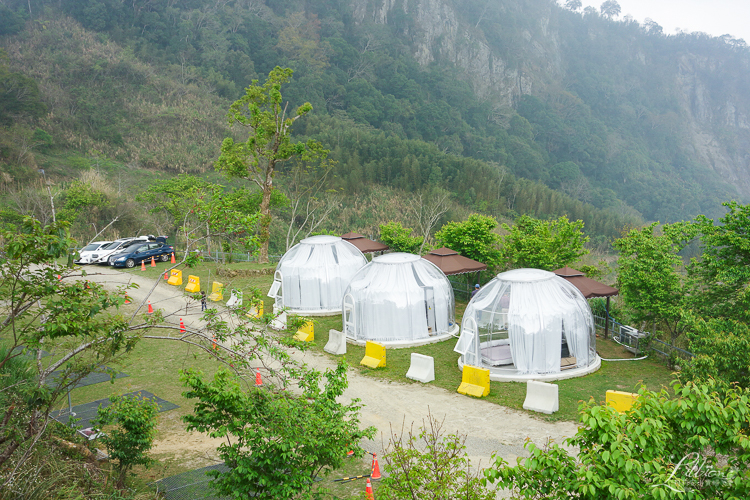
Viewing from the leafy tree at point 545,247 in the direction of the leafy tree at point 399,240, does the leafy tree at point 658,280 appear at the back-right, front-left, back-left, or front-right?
back-left

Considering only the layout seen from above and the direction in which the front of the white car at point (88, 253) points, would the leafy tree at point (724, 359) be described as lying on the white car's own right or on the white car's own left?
on the white car's own left

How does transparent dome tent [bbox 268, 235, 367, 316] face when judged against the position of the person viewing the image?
facing to the left of the viewer

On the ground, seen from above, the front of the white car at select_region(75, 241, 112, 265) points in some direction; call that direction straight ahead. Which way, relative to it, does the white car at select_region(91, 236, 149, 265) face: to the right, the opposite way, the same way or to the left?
the same way

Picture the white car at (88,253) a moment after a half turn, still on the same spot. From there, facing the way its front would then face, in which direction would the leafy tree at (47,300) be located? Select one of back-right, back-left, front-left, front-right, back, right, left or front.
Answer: back-right

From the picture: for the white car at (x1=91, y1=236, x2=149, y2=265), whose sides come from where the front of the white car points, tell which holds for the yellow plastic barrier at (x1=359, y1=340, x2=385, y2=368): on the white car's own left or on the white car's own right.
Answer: on the white car's own left

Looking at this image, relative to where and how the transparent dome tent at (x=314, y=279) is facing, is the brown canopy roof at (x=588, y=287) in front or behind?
behind

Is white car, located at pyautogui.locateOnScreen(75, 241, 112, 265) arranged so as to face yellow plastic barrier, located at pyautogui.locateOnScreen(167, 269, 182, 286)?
no

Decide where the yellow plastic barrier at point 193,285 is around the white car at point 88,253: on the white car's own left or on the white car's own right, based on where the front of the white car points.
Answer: on the white car's own left

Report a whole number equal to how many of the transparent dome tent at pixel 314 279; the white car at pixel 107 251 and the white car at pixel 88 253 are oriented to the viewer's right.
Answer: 0

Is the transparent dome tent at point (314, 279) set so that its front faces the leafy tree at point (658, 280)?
no

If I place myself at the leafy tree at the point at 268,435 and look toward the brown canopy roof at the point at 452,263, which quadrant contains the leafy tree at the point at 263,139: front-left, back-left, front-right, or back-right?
front-left

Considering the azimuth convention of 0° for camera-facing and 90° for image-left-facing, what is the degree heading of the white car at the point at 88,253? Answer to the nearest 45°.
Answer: approximately 45°

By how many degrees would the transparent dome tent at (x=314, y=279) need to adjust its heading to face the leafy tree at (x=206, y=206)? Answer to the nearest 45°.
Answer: approximately 45° to its right

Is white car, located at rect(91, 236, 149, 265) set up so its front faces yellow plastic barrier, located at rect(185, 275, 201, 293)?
no

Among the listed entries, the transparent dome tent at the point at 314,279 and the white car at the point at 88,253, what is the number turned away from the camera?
0

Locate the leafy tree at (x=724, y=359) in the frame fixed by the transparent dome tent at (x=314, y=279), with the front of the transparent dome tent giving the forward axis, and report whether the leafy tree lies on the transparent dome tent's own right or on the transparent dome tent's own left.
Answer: on the transparent dome tent's own left

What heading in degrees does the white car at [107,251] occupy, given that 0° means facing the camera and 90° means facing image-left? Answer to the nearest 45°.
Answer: approximately 45°
